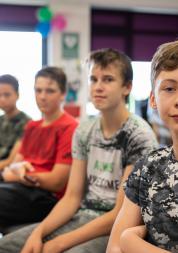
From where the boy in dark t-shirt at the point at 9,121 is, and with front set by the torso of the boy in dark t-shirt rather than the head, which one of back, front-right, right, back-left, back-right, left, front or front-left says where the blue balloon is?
back-right

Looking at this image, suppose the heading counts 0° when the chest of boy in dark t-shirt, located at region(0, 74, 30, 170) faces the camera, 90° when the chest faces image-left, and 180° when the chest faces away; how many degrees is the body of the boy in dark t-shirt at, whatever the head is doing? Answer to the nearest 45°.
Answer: approximately 45°

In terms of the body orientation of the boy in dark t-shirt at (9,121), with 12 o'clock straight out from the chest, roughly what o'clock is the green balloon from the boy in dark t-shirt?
The green balloon is roughly at 5 o'clock from the boy in dark t-shirt.

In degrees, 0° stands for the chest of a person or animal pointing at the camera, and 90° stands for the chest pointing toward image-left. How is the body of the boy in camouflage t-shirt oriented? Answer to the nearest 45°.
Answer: approximately 0°

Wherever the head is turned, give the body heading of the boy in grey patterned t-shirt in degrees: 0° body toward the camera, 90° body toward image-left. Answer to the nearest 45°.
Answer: approximately 45°

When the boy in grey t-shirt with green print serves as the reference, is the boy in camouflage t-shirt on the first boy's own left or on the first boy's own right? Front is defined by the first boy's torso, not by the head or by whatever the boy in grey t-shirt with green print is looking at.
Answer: on the first boy's own left

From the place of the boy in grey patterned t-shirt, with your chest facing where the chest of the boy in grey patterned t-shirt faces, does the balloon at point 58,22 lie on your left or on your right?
on your right
